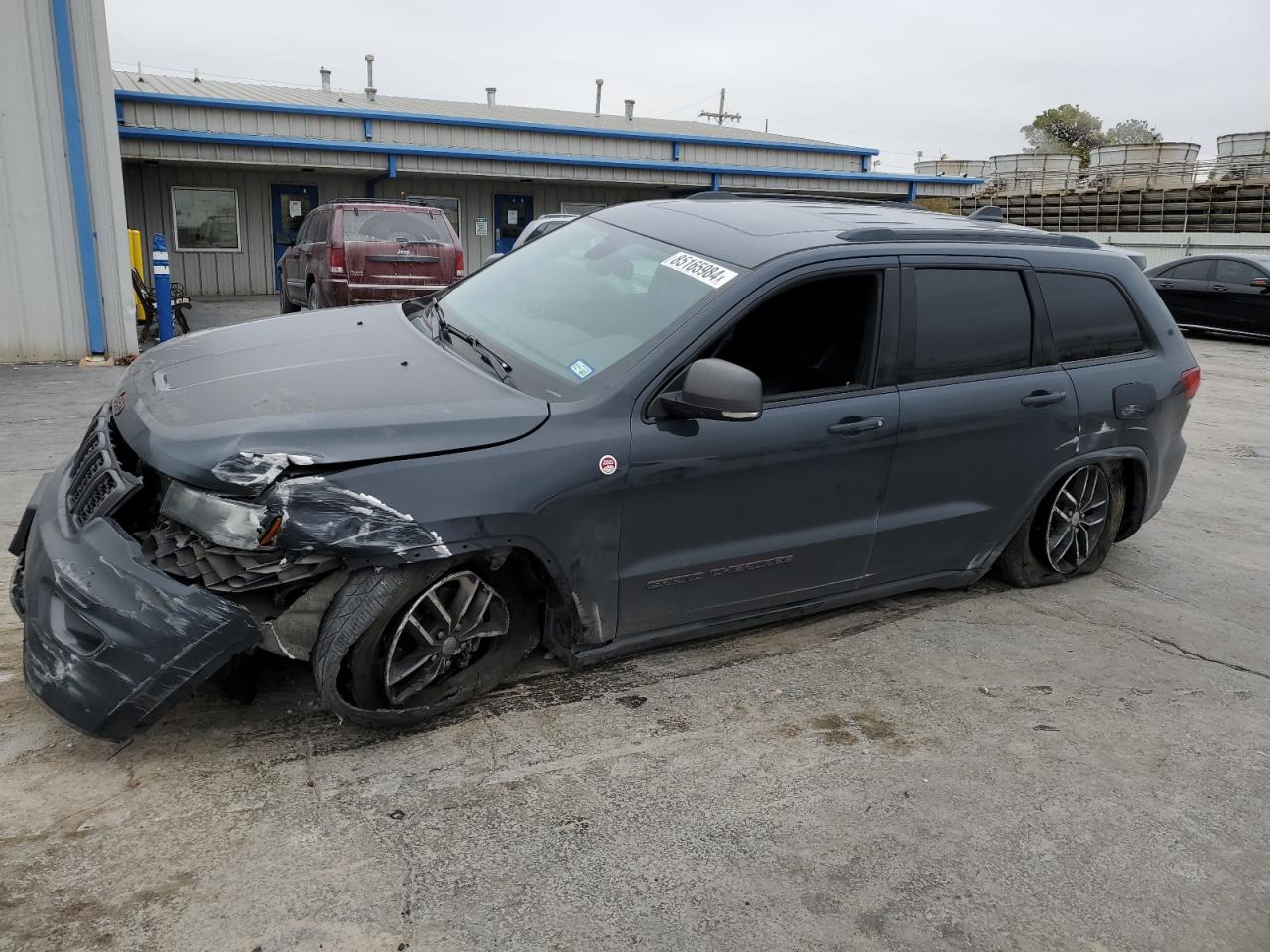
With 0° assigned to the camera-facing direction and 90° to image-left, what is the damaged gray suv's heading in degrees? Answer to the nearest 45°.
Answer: approximately 45°

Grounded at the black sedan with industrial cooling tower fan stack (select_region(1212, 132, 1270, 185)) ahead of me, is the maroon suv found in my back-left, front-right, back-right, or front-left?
back-left

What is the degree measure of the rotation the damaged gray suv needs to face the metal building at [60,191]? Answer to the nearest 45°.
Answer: approximately 90° to its right

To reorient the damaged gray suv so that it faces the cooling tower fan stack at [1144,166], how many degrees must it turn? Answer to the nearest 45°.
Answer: approximately 180°

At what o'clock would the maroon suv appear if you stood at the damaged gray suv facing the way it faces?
The maroon suv is roughly at 4 o'clock from the damaged gray suv.

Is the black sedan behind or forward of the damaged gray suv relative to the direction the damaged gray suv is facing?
behind

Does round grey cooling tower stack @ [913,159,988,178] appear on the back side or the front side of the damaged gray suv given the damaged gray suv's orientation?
on the back side

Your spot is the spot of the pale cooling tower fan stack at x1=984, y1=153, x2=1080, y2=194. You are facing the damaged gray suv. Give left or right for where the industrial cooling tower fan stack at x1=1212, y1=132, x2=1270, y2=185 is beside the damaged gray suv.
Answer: left

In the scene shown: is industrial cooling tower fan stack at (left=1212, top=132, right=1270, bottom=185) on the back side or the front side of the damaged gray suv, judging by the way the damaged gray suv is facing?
on the back side

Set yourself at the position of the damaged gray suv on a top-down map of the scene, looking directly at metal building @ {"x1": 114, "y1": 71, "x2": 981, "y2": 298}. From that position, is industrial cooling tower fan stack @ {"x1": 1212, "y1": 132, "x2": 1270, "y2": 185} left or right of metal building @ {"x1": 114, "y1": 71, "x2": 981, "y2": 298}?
right
